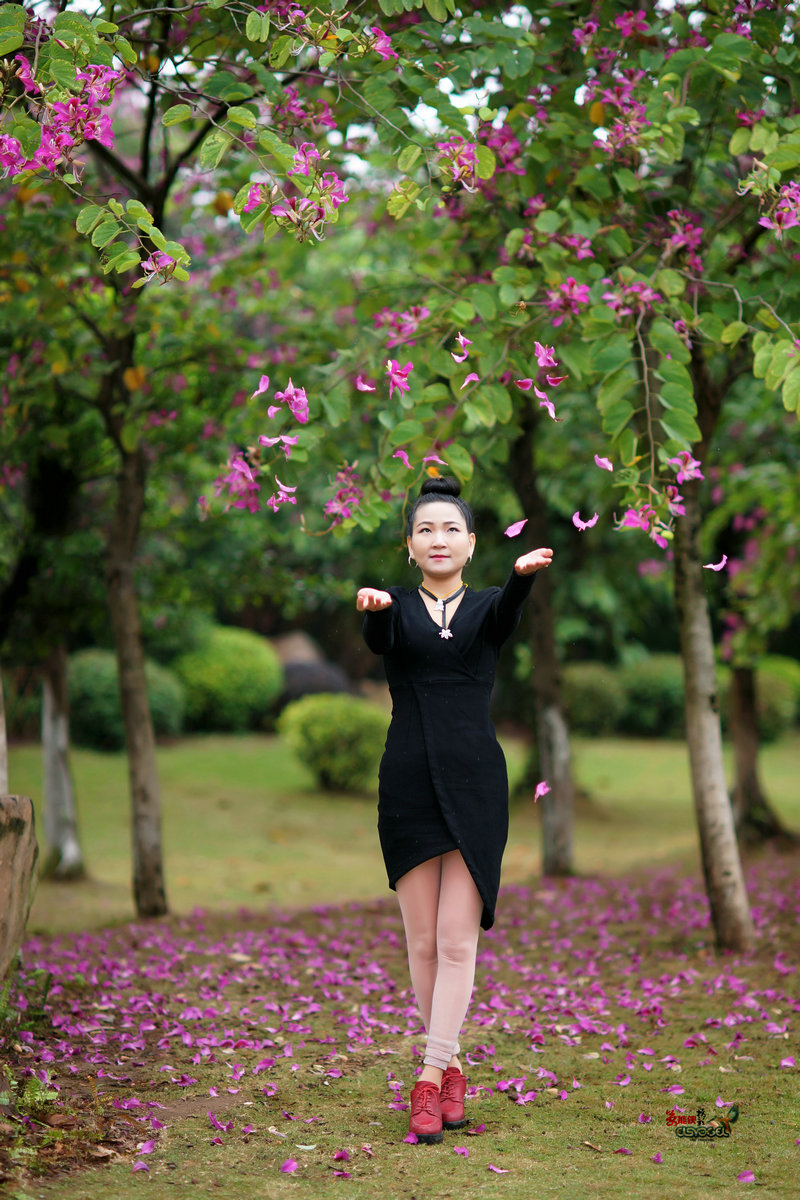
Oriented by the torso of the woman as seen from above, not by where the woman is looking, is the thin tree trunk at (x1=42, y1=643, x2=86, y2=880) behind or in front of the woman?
behind

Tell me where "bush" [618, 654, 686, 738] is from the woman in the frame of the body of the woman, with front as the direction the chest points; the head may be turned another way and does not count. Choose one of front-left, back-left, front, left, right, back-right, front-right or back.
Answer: back

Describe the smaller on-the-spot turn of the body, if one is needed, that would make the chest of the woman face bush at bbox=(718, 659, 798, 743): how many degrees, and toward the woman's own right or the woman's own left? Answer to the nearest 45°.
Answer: approximately 180°

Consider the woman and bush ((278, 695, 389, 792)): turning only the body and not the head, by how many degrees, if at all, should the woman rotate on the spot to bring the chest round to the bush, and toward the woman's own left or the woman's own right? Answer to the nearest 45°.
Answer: approximately 180°

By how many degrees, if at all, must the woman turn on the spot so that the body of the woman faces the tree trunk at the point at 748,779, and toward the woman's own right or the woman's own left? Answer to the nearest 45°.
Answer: approximately 180°

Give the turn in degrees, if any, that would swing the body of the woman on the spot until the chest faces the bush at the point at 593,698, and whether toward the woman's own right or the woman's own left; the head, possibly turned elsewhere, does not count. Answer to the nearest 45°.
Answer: approximately 180°

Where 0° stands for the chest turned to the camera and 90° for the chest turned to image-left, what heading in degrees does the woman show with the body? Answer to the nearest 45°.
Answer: approximately 0°

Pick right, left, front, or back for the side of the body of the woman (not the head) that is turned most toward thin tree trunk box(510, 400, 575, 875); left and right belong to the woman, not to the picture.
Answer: back

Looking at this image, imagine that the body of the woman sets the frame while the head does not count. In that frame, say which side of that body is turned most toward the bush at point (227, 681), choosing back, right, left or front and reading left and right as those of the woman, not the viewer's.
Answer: back
